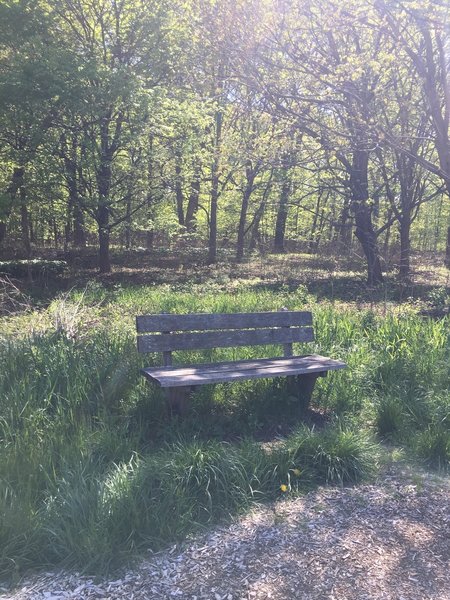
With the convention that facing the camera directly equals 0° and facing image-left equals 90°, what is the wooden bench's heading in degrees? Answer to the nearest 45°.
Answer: approximately 315°
